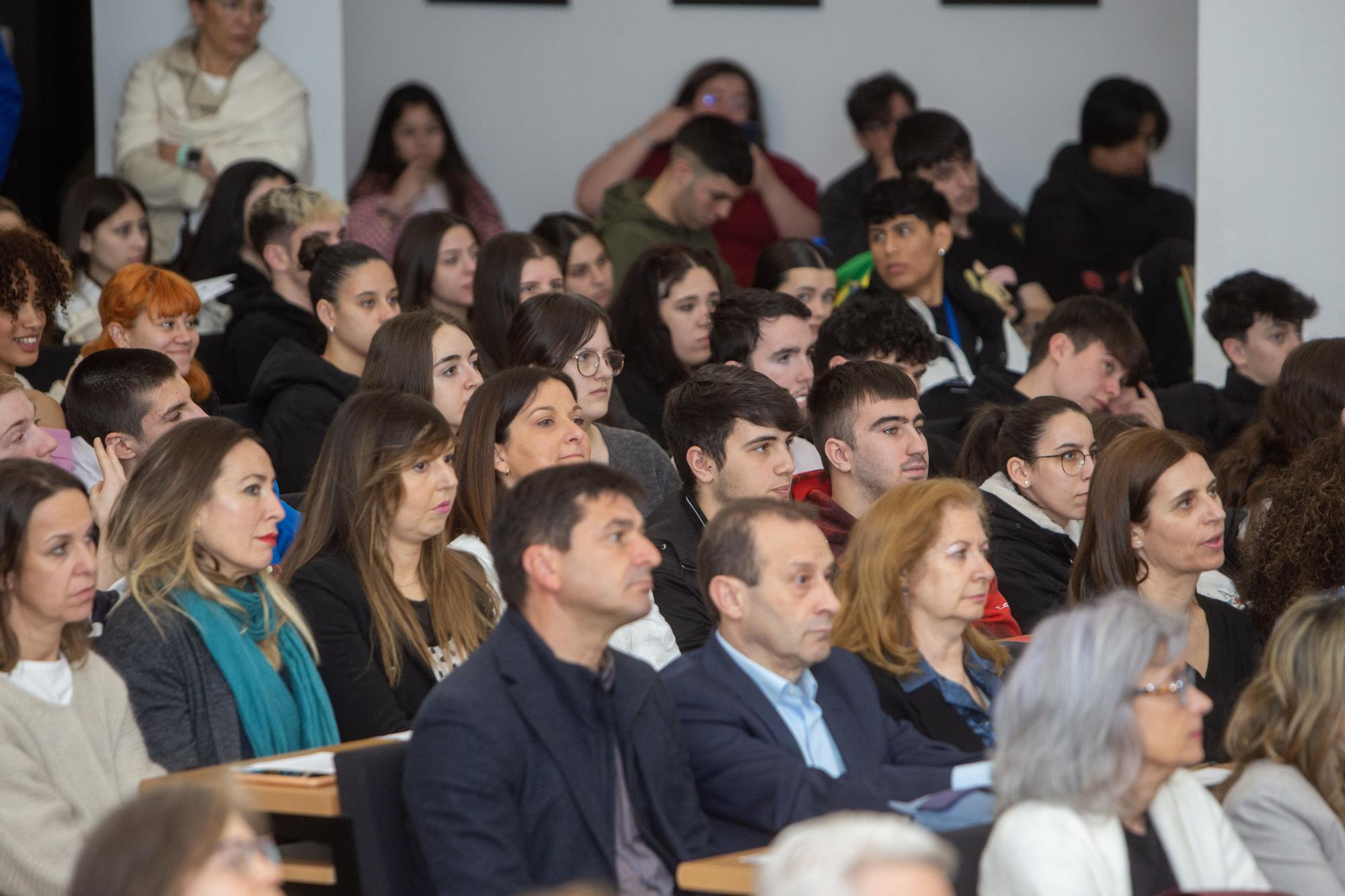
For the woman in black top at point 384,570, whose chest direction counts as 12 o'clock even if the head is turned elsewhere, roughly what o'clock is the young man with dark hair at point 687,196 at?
The young man with dark hair is roughly at 8 o'clock from the woman in black top.

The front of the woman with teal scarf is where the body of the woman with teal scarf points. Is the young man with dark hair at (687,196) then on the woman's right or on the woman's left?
on the woman's left

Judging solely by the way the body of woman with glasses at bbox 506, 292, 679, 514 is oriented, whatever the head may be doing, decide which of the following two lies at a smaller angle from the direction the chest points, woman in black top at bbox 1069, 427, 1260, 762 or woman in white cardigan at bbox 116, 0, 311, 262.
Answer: the woman in black top

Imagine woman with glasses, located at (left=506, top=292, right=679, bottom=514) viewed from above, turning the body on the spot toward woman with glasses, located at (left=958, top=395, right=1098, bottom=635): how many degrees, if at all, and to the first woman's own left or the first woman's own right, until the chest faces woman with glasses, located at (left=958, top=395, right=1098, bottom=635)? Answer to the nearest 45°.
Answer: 0° — they already face them

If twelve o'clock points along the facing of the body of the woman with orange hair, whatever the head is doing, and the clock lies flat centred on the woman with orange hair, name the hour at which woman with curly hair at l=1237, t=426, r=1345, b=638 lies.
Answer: The woman with curly hair is roughly at 12 o'clock from the woman with orange hair.

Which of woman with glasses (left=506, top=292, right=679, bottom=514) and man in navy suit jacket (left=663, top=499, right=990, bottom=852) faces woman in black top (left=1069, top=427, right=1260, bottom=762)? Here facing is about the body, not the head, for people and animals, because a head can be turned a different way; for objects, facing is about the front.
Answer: the woman with glasses

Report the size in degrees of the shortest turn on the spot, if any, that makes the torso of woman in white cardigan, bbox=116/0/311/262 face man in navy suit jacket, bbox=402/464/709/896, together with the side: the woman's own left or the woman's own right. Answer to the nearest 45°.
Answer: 0° — they already face them

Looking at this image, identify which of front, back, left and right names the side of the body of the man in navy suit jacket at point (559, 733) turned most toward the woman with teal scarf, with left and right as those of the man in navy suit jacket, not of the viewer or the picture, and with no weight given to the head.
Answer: back

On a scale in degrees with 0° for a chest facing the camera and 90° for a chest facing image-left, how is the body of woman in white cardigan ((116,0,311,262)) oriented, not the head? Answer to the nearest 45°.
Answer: approximately 0°

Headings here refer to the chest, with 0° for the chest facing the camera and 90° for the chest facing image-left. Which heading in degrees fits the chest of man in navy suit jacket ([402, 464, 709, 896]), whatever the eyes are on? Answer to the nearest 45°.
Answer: approximately 315°
